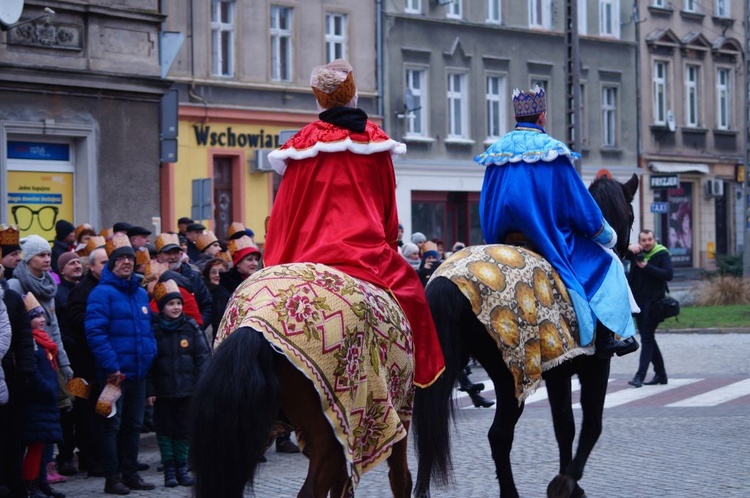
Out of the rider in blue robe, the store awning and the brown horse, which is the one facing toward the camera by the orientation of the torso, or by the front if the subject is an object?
the store awning

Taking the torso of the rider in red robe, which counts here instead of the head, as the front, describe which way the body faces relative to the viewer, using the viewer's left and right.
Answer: facing away from the viewer and to the right of the viewer

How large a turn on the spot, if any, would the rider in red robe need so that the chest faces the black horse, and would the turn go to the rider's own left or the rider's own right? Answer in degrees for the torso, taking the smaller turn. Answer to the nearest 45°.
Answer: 0° — they already face it

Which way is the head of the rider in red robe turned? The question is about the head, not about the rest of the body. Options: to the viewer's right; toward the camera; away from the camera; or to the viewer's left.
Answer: away from the camera

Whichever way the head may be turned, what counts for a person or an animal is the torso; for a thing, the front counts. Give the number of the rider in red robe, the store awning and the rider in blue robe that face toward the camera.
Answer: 1

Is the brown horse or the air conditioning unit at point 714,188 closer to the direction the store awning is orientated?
the brown horse

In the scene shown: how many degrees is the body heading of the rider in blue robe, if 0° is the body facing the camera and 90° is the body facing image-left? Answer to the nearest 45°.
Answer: approximately 225°

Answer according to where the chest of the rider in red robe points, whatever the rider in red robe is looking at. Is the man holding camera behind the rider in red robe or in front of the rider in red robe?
in front

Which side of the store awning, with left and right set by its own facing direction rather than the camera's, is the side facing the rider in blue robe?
front

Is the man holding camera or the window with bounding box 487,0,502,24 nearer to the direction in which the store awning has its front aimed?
the man holding camera

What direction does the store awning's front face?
toward the camera

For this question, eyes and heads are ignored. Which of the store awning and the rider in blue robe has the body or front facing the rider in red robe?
the store awning

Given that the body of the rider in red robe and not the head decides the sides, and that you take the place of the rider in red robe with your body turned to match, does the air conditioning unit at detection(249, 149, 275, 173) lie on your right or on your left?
on your left
